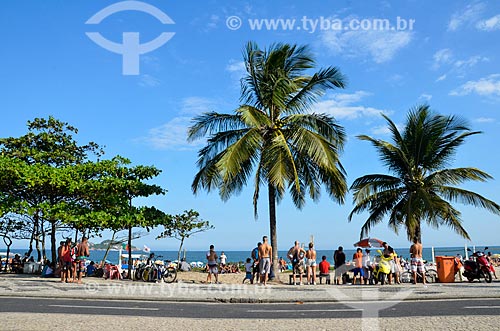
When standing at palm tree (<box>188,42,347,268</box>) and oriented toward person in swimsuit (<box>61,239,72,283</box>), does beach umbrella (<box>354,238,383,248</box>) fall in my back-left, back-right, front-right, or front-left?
back-right

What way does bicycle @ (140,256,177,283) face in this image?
to the viewer's right

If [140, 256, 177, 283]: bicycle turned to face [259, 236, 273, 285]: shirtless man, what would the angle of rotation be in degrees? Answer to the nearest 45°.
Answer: approximately 45° to its right

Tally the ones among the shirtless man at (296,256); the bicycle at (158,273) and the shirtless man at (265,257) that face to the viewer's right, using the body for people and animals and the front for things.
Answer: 1
